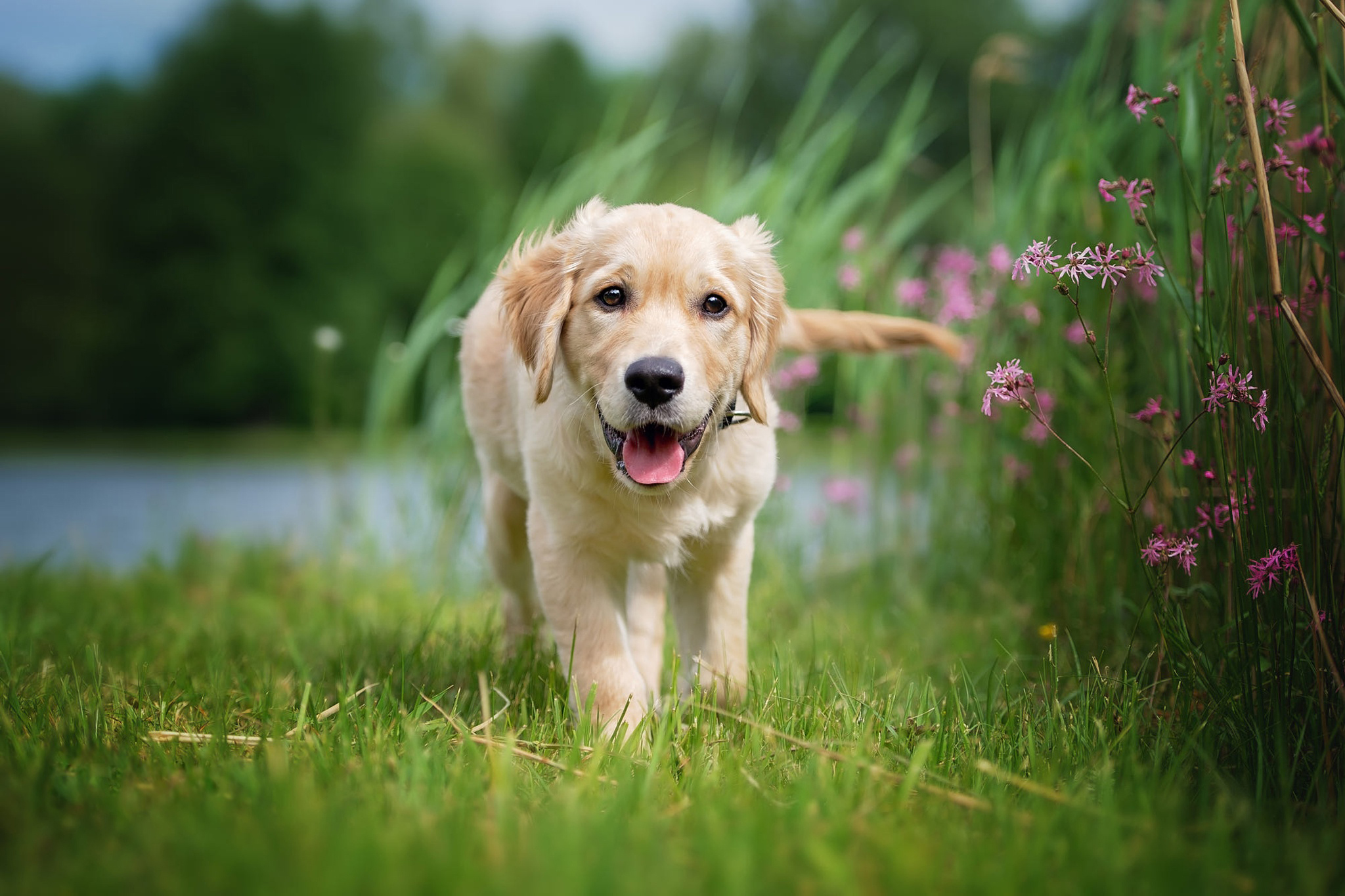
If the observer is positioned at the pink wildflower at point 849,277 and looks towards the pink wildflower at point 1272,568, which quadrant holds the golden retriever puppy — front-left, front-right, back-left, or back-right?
front-right

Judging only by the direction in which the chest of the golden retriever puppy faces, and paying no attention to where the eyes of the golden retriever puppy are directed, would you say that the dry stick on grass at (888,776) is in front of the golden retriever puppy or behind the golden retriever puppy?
in front

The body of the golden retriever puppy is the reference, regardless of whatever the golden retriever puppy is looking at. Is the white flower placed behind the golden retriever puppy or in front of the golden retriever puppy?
behind

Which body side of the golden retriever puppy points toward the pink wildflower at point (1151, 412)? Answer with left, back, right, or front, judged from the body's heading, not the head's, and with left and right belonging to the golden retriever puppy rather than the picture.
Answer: left

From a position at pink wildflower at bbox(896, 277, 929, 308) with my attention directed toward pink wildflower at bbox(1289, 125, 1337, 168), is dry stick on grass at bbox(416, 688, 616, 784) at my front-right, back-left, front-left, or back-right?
front-right

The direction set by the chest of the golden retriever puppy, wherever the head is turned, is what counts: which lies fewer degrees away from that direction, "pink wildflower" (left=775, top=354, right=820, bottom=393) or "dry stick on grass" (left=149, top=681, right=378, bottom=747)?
the dry stick on grass

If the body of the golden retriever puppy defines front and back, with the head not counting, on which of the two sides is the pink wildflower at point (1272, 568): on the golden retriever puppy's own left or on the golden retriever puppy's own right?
on the golden retriever puppy's own left

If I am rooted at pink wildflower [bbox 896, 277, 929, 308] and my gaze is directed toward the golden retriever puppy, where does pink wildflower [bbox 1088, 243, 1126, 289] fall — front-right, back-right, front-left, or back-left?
front-left

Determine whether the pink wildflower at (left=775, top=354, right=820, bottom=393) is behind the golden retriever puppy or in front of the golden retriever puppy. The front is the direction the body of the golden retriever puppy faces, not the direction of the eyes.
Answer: behind

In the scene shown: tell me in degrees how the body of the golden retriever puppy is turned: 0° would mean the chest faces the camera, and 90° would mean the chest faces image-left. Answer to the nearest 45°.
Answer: approximately 0°
